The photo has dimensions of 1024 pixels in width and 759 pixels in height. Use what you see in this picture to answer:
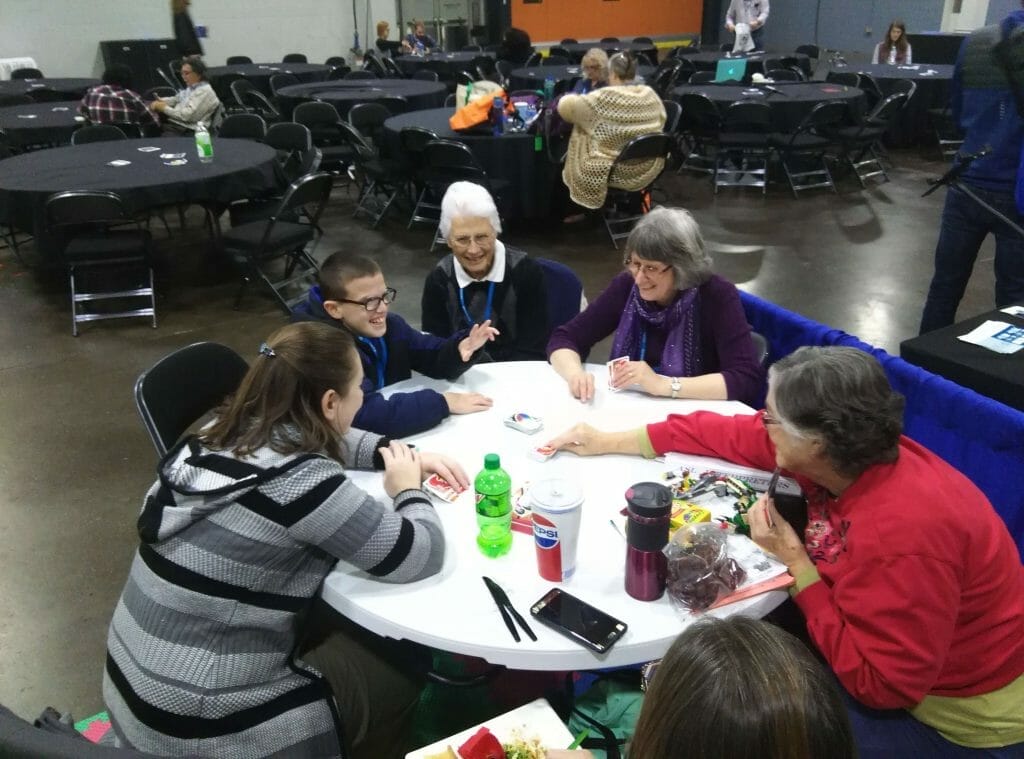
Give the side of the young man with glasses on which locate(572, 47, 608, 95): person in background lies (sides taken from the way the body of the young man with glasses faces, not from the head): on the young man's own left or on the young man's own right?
on the young man's own left

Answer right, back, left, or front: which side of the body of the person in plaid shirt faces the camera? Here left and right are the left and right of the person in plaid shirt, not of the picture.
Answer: back

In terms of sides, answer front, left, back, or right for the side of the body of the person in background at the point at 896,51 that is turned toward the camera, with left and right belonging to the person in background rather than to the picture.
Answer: front

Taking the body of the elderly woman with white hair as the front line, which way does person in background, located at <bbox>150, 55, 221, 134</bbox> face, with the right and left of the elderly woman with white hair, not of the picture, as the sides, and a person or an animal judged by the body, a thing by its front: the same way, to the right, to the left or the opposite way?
to the right

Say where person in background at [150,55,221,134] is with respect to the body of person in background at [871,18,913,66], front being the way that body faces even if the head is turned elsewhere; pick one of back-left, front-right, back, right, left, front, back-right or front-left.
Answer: front-right

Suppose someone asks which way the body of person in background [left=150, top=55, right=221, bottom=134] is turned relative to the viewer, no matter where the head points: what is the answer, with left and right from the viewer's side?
facing to the left of the viewer

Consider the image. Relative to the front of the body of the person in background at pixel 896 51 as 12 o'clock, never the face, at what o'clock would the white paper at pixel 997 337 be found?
The white paper is roughly at 12 o'clock from the person in background.

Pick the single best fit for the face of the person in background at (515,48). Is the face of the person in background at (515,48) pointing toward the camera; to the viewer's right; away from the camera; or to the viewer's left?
away from the camera

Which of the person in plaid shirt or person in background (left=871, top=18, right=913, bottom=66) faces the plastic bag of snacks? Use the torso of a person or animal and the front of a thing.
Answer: the person in background

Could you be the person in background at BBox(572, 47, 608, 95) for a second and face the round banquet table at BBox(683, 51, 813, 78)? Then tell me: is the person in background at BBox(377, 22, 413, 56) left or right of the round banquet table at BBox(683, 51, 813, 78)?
left

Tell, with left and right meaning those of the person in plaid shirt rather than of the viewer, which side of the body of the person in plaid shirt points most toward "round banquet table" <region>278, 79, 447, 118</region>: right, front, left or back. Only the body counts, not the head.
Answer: right

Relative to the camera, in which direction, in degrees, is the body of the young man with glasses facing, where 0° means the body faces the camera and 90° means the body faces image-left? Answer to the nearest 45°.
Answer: approximately 315°
